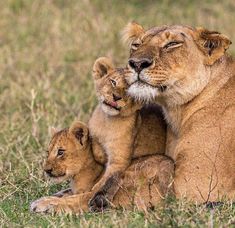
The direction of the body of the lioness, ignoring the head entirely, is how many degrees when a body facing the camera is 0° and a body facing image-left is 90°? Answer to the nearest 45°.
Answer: approximately 45°

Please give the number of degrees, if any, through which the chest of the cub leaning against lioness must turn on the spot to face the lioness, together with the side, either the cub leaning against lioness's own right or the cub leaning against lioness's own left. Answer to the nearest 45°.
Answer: approximately 135° to the cub leaning against lioness's own left

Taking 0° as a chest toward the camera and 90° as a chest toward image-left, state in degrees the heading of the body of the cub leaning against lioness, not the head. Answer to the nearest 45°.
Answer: approximately 45°

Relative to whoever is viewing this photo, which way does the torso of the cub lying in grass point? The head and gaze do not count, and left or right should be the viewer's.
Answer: facing to the left of the viewer

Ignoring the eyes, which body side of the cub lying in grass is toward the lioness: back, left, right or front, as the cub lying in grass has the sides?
back
